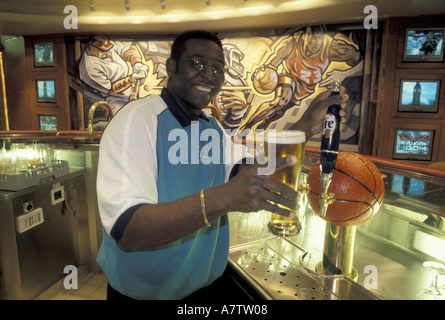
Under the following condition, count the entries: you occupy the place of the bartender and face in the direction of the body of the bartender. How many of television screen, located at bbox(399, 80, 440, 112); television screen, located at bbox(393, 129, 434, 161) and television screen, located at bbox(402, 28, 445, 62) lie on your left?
3

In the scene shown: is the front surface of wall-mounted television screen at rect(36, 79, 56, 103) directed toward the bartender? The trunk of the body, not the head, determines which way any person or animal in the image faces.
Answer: yes

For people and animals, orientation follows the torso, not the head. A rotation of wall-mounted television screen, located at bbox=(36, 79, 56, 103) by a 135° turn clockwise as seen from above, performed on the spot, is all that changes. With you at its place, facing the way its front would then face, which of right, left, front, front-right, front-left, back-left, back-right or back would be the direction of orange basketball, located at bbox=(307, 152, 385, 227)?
back-left

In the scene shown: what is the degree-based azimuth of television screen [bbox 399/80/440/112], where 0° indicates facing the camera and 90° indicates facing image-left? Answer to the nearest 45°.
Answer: approximately 0°

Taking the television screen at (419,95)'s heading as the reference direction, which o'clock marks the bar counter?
The bar counter is roughly at 12 o'clock from the television screen.

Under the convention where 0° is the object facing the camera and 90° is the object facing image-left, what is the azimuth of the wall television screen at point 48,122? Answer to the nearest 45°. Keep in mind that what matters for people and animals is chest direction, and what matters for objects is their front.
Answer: approximately 0°
